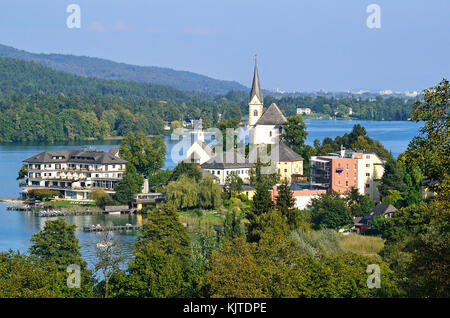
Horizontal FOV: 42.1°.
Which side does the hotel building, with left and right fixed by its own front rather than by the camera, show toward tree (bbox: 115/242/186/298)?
front

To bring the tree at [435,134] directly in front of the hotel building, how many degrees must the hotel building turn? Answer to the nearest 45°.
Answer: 0° — it already faces it

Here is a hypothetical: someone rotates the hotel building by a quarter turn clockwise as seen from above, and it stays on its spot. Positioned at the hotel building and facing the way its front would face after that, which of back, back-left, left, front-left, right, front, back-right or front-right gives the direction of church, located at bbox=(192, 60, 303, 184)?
back

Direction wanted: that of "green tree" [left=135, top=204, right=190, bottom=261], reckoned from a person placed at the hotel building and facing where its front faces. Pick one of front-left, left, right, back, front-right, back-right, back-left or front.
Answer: front

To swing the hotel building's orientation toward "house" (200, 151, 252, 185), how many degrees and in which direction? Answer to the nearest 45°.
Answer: approximately 90° to its left

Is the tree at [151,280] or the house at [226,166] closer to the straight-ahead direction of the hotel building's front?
the tree

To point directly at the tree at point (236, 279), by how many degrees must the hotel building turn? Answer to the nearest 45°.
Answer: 0° — it already faces it

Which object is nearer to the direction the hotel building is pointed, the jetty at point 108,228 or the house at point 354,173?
the jetty

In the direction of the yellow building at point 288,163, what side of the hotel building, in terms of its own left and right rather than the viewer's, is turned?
left

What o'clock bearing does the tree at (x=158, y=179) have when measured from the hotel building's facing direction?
The tree is roughly at 10 o'clock from the hotel building.

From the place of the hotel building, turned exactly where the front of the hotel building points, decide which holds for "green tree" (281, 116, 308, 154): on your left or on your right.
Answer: on your left

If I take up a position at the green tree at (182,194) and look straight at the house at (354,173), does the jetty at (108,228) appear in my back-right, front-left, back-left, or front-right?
back-right

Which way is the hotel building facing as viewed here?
toward the camera
